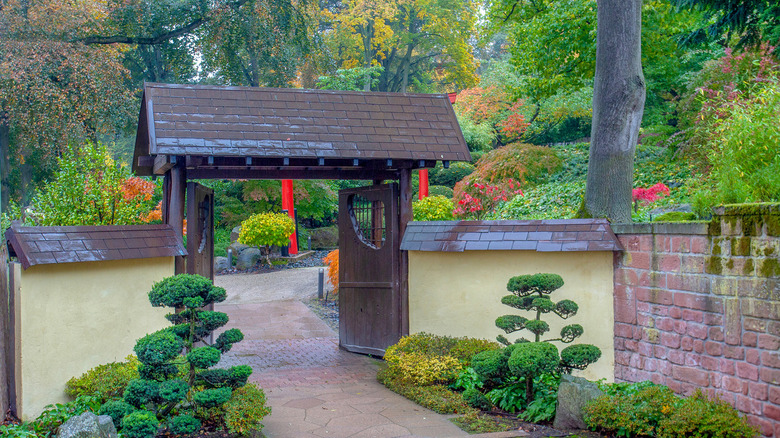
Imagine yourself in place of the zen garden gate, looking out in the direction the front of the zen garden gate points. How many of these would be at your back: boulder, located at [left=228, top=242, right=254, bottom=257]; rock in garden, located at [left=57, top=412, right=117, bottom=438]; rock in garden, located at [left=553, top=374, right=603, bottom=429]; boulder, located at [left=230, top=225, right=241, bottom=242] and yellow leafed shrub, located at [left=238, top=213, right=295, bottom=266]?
3

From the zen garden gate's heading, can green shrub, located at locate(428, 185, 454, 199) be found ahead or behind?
behind

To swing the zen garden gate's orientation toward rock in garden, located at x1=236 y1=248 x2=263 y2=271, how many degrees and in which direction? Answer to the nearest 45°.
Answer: approximately 180°

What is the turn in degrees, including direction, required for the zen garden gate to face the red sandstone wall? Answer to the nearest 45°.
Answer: approximately 45° to its left

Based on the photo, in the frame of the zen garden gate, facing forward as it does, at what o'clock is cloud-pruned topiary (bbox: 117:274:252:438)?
The cloud-pruned topiary is roughly at 1 o'clock from the zen garden gate.

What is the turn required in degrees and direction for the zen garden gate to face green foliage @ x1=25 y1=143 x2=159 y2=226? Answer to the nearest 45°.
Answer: approximately 90° to its right

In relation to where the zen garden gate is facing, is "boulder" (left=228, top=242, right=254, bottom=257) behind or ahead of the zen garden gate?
behind

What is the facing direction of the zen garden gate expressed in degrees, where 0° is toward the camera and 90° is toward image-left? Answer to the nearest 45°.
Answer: approximately 0°

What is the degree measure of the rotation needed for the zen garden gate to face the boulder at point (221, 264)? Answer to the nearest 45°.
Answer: approximately 180°

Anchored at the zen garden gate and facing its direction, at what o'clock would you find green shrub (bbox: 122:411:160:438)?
The green shrub is roughly at 1 o'clock from the zen garden gate.

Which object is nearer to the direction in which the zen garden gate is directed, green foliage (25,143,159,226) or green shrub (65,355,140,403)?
the green shrub
